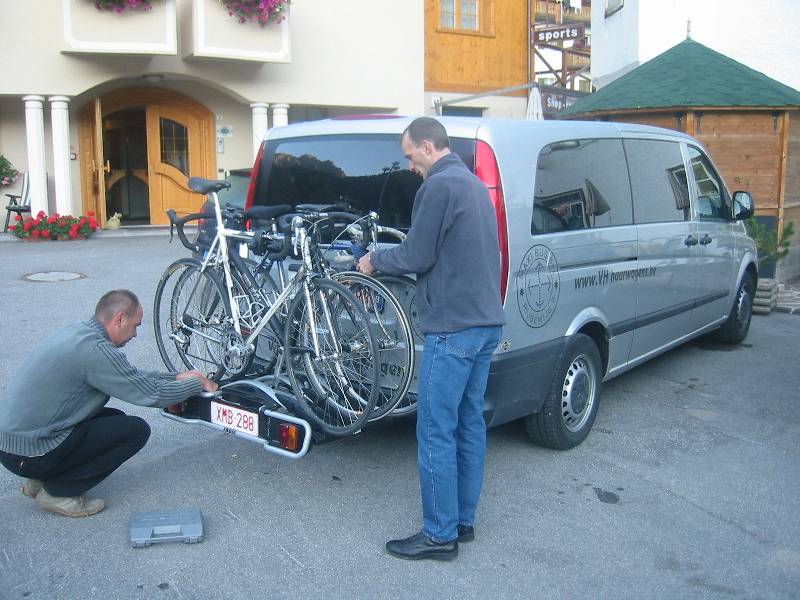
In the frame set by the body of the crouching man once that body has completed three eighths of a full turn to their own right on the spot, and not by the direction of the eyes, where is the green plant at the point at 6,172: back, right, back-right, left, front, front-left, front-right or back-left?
back-right

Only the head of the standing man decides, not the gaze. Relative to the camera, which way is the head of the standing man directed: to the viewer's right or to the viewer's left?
to the viewer's left

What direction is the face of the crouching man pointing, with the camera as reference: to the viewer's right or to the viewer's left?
to the viewer's right

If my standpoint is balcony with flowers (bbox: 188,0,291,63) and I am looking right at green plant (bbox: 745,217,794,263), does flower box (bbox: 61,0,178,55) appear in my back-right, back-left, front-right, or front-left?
back-right

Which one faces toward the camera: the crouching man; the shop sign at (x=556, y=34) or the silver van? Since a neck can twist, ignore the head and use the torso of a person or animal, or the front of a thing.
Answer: the shop sign

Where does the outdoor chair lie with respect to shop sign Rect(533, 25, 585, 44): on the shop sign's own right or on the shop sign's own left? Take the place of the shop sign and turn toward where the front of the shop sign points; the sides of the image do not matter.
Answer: on the shop sign's own right

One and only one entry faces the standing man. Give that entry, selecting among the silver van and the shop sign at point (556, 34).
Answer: the shop sign

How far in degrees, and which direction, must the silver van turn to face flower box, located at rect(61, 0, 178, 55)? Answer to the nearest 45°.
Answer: approximately 90° to its left

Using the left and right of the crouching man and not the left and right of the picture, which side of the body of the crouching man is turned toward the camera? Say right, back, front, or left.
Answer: right

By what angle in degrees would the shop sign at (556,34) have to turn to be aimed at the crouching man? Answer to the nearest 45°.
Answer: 0° — it already faces them

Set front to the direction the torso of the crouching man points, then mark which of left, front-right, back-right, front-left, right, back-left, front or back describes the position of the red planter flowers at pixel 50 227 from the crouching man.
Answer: left

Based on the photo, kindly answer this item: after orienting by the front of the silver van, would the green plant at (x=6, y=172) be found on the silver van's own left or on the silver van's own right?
on the silver van's own left

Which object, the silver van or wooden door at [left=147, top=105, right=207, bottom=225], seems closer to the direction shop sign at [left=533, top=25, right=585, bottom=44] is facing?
the silver van

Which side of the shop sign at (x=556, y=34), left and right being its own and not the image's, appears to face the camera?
front

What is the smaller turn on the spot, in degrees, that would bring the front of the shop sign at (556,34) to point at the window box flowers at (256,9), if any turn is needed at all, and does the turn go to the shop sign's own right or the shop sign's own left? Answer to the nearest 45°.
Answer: approximately 45° to the shop sign's own right
